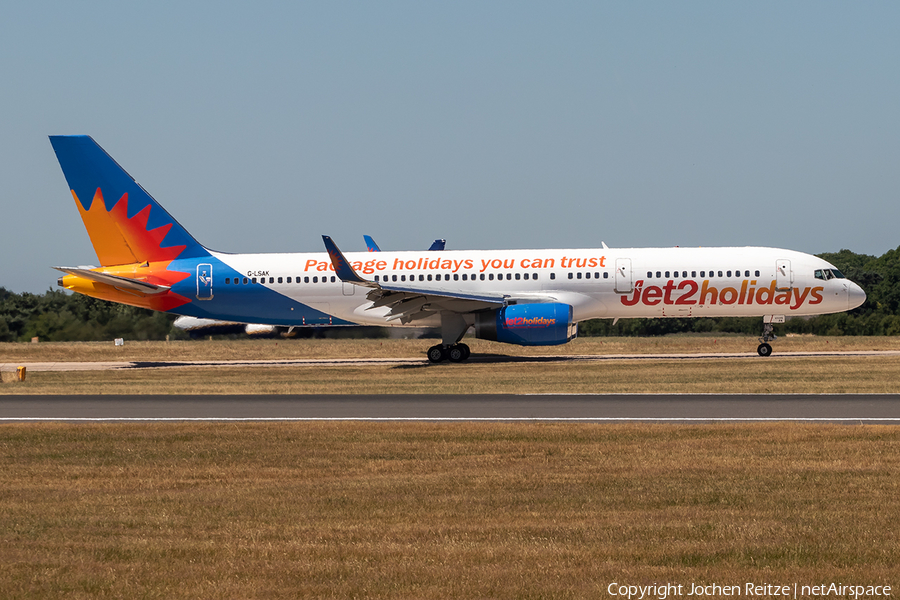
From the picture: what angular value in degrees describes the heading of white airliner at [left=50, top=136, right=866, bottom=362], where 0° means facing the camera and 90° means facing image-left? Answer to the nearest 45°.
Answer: approximately 270°
